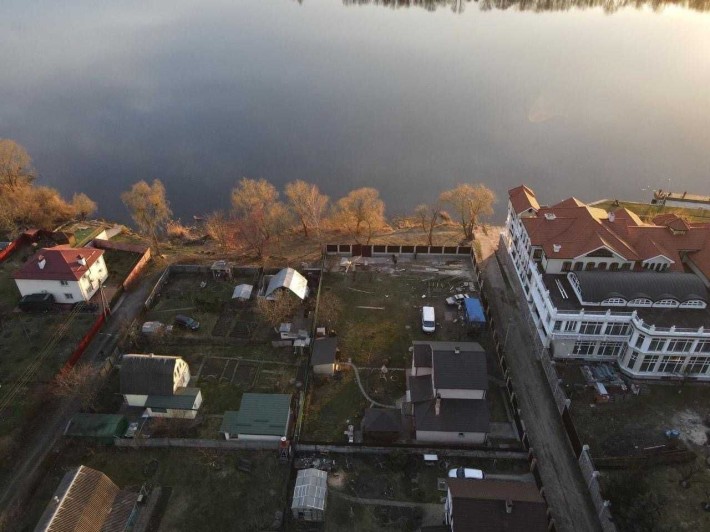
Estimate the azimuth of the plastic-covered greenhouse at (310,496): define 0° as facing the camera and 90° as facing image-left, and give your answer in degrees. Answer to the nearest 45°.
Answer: approximately 0°

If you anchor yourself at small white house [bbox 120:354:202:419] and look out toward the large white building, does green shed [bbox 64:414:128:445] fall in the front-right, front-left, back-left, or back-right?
back-right

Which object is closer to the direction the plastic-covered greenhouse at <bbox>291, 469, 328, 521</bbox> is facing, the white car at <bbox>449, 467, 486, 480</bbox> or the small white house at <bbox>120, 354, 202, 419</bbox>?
the white car

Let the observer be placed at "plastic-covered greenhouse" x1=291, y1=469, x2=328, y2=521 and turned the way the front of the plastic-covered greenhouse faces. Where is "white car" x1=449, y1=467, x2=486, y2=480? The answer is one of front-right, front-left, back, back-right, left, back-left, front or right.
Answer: left

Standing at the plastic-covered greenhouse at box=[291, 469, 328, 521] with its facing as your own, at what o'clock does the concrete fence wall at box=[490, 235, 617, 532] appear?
The concrete fence wall is roughly at 9 o'clock from the plastic-covered greenhouse.

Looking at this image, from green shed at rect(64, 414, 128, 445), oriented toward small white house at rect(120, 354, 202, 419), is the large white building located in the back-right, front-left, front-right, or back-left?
front-right

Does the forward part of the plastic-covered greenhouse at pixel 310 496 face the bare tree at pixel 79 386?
no

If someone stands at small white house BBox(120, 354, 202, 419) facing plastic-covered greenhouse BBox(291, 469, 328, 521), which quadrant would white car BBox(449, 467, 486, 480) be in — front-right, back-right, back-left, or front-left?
front-left

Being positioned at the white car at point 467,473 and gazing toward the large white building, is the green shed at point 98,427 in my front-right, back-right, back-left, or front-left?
back-left
